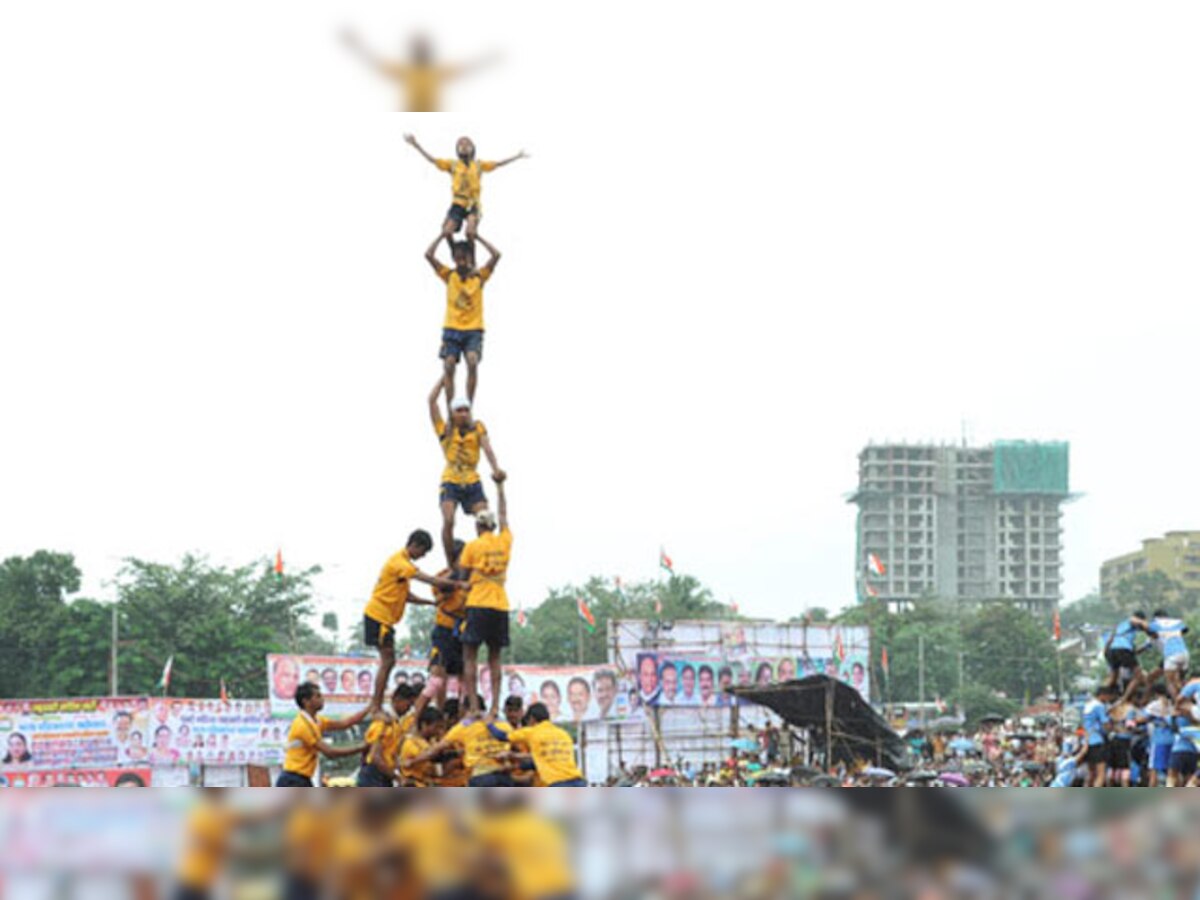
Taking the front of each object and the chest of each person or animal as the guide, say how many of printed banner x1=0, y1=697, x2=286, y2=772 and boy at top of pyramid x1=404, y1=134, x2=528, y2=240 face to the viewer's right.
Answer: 0

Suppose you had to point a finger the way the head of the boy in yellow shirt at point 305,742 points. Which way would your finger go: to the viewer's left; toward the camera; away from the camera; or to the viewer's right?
to the viewer's right

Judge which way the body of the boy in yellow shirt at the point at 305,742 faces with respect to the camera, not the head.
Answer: to the viewer's right

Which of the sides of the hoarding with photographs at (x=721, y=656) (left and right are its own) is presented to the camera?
front

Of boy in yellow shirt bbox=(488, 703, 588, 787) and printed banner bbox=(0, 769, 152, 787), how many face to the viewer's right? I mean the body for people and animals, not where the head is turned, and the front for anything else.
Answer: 0

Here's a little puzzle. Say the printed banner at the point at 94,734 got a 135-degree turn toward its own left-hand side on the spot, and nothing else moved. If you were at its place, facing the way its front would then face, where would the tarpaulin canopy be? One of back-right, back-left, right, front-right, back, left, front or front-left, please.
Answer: right

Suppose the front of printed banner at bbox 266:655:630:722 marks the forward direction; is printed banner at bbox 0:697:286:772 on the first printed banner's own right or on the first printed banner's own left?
on the first printed banner's own right

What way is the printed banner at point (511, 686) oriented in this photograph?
toward the camera

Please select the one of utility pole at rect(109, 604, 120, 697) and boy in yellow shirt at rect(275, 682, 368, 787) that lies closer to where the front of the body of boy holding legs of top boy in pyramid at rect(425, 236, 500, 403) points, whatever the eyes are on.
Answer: the boy in yellow shirt
